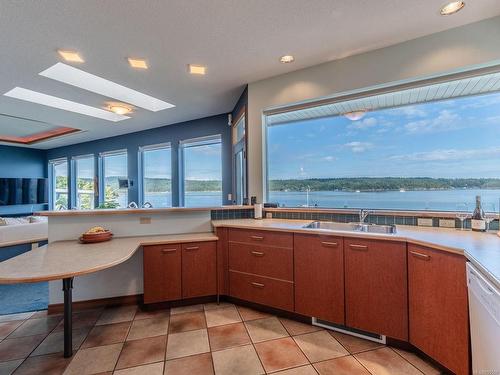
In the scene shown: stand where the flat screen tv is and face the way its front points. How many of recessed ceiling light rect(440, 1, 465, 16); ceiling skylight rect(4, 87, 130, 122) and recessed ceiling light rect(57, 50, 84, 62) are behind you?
0

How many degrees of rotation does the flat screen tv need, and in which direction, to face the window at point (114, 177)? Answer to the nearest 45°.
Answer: approximately 45° to its left

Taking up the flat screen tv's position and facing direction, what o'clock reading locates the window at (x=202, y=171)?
The window is roughly at 11 o'clock from the flat screen tv.

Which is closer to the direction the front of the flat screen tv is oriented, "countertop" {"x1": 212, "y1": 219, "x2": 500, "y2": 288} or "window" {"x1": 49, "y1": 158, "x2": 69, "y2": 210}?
the countertop

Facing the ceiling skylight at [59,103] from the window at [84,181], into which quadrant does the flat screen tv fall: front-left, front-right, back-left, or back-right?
back-right

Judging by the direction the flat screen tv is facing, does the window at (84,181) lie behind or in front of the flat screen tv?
in front

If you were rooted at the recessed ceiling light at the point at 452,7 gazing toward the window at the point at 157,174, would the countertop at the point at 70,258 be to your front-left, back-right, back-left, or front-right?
front-left

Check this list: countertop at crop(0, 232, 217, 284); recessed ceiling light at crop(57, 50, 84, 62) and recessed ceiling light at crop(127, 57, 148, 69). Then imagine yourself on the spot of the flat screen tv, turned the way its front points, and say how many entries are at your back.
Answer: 0

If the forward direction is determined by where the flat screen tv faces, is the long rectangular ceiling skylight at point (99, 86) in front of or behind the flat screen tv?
in front

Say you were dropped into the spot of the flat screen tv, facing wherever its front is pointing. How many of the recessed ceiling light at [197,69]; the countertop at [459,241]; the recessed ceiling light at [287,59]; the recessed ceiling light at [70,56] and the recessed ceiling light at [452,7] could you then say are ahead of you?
5

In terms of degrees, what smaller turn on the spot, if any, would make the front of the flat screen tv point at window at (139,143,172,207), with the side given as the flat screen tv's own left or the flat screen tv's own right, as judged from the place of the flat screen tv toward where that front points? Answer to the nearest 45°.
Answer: approximately 45° to the flat screen tv's own left

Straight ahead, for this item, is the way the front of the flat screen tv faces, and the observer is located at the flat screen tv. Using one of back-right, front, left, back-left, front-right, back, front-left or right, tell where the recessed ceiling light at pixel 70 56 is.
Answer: front

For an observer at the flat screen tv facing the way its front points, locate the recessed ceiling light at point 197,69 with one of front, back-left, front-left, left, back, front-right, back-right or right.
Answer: front

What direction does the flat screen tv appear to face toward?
toward the camera

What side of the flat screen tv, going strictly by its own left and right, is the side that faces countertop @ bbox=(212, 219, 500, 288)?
front

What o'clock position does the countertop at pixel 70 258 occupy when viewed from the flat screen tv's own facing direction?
The countertop is roughly at 12 o'clock from the flat screen tv.

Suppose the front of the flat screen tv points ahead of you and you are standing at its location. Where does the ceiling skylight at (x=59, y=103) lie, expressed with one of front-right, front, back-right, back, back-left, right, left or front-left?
front

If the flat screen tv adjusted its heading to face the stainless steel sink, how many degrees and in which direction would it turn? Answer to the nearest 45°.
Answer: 0° — it already faces it
